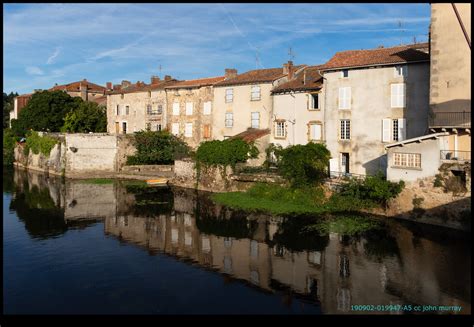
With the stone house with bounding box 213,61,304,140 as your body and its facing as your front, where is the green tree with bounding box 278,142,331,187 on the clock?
The green tree is roughly at 10 o'clock from the stone house.

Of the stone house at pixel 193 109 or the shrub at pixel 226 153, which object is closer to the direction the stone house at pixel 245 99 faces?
the shrub

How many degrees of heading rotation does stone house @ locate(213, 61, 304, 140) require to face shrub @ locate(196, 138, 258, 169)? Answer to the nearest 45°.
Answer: approximately 45° to its left

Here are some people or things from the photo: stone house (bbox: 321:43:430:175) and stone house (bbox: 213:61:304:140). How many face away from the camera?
0

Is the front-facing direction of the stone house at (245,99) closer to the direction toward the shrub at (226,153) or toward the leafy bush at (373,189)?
the shrub

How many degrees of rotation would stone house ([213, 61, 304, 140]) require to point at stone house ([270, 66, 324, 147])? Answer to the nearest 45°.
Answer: approximately 90° to its left

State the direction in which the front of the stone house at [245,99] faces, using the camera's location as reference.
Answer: facing the viewer and to the left of the viewer

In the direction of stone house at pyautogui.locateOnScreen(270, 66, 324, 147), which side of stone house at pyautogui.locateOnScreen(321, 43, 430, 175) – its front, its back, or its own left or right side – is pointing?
right

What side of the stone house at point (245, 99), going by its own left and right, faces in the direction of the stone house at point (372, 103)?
left

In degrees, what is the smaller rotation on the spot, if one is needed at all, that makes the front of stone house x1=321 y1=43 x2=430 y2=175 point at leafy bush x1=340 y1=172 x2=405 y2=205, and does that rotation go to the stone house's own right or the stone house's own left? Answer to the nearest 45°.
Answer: approximately 45° to the stone house's own left

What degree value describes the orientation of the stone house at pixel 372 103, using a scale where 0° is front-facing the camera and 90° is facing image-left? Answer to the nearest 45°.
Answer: approximately 45°

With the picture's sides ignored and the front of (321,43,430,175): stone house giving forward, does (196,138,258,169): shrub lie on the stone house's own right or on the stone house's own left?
on the stone house's own right
